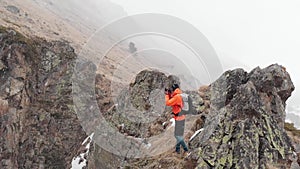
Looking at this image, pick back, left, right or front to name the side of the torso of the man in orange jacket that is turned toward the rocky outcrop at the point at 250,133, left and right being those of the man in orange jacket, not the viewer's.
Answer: back

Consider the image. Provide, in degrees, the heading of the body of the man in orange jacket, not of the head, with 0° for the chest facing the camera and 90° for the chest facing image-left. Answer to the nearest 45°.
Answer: approximately 90°
